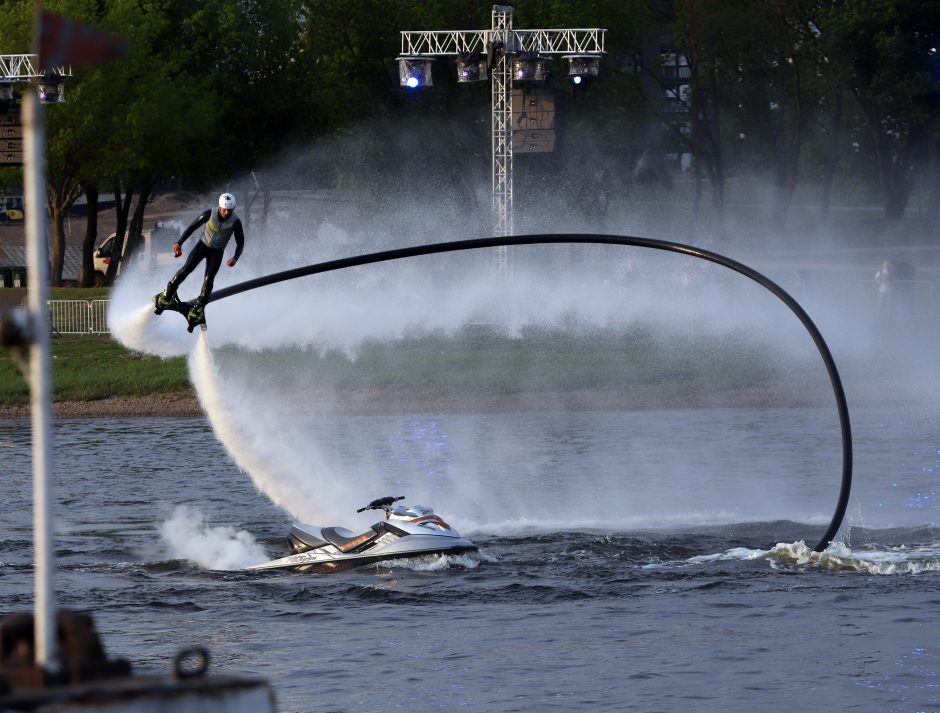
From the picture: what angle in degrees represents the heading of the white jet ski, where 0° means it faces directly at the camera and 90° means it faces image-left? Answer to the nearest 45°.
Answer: approximately 270°

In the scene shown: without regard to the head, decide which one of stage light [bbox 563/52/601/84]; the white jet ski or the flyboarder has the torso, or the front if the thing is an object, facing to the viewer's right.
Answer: the white jet ski

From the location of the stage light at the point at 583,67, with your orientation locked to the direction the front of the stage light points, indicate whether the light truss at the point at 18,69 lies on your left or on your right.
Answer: on your right

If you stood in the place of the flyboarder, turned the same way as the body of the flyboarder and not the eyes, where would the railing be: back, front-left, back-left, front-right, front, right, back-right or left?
back

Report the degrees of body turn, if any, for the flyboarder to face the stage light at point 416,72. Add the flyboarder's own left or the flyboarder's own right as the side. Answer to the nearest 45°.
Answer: approximately 180°

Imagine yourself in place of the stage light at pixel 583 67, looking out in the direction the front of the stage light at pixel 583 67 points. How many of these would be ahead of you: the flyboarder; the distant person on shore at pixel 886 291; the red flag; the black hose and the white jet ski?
4

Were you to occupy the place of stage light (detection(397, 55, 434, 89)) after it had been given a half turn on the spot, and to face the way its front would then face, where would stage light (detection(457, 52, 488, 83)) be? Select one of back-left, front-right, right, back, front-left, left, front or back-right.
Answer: right

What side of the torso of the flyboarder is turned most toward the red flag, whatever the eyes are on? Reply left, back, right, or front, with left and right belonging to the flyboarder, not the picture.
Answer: front

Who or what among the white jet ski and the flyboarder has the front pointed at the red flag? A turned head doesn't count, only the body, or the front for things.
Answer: the flyboarder

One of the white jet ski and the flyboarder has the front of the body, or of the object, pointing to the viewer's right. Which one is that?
the white jet ski

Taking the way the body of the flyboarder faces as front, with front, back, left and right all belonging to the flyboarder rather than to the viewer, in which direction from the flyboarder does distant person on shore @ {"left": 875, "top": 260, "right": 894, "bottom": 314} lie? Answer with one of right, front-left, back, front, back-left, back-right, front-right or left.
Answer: back-left
